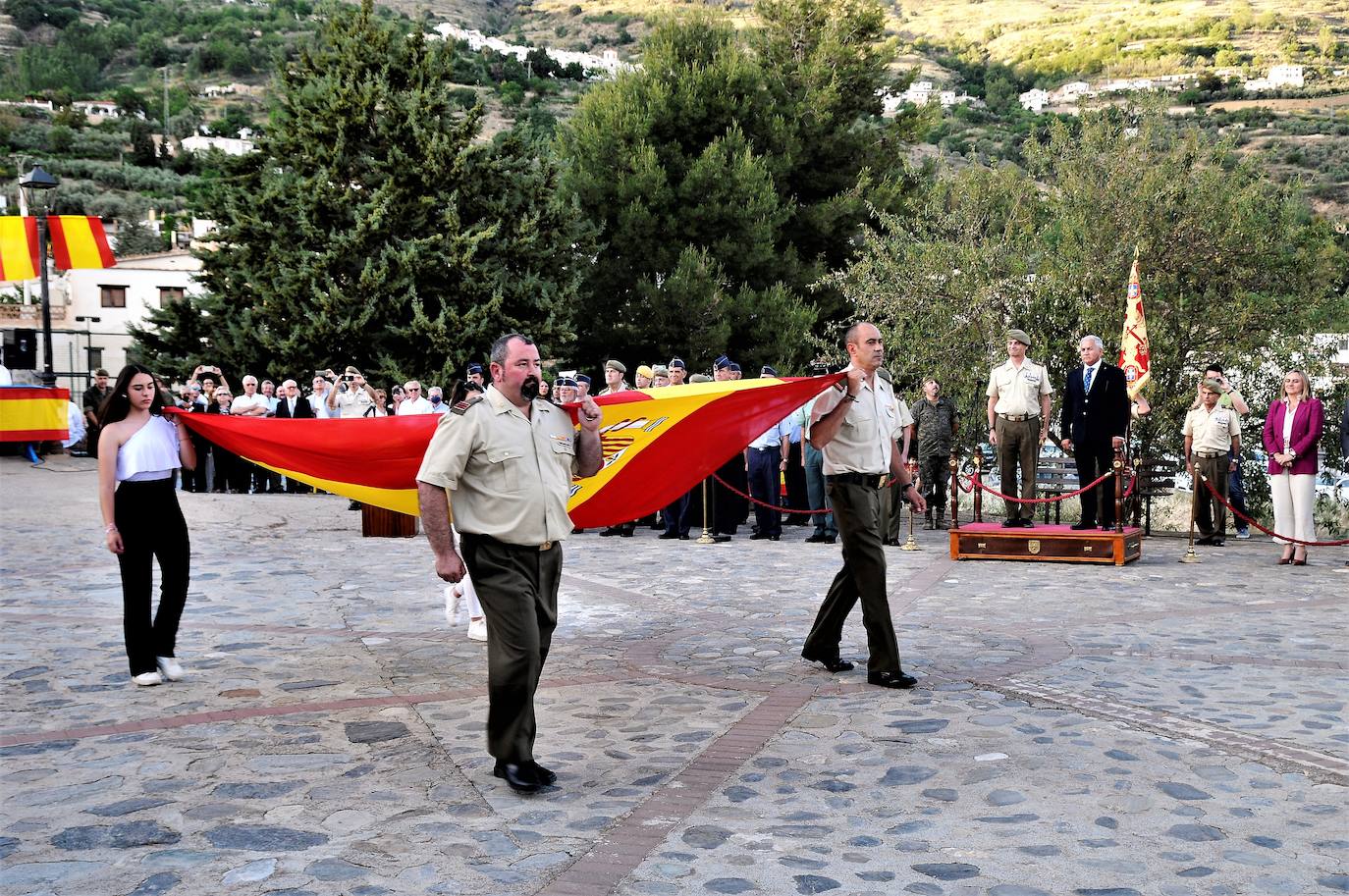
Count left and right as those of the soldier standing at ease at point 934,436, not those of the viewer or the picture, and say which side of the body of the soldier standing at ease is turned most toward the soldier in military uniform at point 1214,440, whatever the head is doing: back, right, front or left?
left

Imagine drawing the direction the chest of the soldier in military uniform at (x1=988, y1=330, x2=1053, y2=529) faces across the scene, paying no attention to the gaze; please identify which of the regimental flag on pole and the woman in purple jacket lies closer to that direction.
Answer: the woman in purple jacket

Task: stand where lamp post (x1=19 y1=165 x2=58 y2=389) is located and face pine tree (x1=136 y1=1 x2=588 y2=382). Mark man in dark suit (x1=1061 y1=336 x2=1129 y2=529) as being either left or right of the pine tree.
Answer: right

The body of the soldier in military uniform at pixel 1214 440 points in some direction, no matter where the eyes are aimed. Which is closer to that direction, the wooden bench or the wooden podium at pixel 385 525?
the wooden podium

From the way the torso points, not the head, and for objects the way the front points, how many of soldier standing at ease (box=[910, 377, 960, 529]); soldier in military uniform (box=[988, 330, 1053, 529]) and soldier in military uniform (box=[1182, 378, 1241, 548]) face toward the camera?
3

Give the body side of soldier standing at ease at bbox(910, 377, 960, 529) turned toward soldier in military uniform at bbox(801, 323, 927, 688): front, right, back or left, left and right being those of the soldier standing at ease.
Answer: front

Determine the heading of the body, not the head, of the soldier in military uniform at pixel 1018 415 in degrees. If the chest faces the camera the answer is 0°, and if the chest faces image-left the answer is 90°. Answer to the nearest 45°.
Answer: approximately 0°

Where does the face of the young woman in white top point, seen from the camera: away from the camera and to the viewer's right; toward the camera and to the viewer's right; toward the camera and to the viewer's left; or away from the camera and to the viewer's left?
toward the camera and to the viewer's right

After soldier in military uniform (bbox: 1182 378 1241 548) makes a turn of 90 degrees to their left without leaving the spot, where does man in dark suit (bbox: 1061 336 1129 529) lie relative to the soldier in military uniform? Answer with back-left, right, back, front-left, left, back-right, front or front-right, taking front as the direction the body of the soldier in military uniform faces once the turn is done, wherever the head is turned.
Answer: back-right

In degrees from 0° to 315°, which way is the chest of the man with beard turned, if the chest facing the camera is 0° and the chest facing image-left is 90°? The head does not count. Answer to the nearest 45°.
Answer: approximately 315°

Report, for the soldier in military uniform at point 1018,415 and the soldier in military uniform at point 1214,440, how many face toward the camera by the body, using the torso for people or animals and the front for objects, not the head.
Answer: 2
